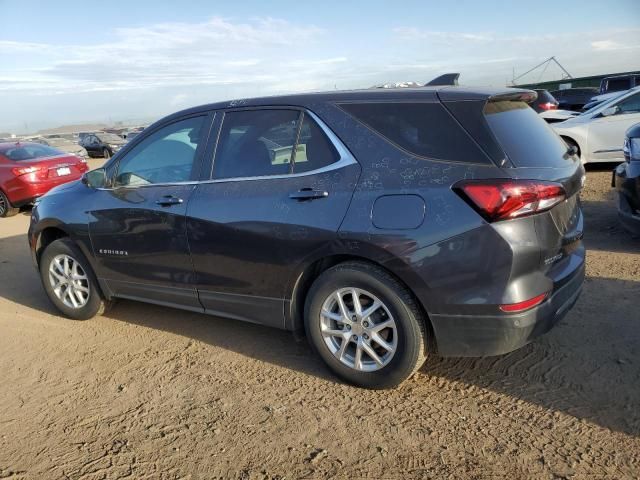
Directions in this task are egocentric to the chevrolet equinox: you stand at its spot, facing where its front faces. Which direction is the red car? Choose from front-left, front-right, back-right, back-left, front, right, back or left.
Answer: front

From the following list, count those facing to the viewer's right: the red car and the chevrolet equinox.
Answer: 0

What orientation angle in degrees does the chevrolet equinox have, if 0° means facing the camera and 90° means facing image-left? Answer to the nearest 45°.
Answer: approximately 135°

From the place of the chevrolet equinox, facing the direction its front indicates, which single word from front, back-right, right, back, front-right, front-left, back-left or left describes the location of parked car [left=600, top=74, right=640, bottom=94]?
right

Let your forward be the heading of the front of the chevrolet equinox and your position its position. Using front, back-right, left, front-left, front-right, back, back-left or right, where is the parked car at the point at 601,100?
right

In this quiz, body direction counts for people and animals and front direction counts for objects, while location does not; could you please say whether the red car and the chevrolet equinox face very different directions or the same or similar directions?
same or similar directions

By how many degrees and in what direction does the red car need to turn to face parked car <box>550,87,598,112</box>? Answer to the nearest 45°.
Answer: approximately 135° to its right

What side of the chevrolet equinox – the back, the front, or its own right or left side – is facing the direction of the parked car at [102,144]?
front

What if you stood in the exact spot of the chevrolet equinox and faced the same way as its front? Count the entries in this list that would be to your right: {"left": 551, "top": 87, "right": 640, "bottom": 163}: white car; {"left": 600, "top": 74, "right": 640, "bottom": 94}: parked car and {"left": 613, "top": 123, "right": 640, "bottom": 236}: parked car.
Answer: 3

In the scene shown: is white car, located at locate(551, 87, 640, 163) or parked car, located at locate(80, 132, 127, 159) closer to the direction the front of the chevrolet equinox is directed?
the parked car

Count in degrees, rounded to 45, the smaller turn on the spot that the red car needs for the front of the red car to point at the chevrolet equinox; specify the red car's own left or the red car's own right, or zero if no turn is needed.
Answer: approximately 135° to the red car's own left

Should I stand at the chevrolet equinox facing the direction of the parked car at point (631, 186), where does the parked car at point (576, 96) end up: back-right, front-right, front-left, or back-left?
front-left

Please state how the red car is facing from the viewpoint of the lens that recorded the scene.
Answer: facing away from the viewer and to the left of the viewer

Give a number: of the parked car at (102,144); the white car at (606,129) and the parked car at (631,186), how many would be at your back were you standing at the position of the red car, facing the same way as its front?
2

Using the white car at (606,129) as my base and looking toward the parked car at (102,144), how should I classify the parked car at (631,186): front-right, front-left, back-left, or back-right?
back-left

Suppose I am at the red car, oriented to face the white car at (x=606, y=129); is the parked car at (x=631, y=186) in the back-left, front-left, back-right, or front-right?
front-right

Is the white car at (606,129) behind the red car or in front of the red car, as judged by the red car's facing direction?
behind
